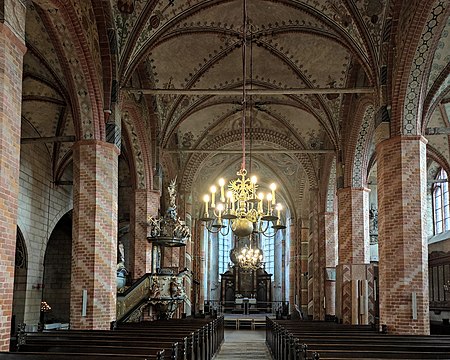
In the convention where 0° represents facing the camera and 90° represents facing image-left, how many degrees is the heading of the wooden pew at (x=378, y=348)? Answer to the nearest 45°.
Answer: approximately 180°

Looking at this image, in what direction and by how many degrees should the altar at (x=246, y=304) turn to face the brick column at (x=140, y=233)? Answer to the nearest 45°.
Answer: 0° — it already faces it

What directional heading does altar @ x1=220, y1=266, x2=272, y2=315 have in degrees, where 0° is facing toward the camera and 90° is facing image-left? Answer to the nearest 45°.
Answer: approximately 0°

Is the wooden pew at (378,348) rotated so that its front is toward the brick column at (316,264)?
yes

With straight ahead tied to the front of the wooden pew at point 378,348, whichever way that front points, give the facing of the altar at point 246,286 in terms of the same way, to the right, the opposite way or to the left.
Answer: the opposite way

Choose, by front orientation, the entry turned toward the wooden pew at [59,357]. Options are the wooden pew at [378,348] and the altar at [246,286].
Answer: the altar

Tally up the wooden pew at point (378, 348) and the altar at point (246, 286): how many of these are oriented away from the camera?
1

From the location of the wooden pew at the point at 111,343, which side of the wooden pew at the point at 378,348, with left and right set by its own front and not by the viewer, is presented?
left

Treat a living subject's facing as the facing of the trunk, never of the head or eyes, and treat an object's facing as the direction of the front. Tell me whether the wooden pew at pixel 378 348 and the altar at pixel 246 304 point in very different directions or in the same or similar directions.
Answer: very different directions

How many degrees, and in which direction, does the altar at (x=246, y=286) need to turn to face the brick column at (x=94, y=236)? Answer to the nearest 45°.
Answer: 0° — it already faces it
